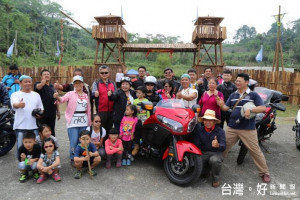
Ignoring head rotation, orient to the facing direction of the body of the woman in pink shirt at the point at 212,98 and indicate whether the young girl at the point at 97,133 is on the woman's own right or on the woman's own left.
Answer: on the woman's own right

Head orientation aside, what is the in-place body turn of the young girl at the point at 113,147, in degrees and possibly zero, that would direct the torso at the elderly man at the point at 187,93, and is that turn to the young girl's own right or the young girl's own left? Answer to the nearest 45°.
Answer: approximately 90° to the young girl's own left

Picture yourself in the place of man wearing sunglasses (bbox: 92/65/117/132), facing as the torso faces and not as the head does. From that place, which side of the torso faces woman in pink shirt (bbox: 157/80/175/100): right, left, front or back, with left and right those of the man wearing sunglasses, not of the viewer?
left

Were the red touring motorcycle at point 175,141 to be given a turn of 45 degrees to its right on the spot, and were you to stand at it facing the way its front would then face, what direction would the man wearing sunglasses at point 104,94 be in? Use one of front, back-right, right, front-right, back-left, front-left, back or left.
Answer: back-right

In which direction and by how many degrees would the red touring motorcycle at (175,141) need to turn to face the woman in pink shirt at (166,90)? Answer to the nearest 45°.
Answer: approximately 135° to its left

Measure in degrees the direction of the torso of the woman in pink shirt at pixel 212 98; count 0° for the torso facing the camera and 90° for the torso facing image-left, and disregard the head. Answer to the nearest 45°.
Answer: approximately 0°

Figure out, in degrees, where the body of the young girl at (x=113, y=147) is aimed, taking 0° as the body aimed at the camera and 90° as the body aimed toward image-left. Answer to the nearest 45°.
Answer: approximately 0°
